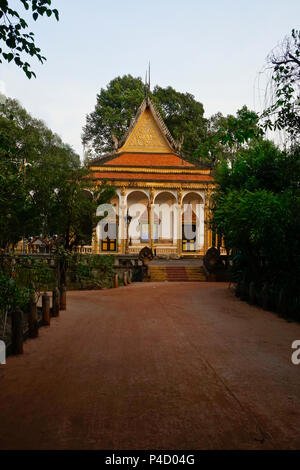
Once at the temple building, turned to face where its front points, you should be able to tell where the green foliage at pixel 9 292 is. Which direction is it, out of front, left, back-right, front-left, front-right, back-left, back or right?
front

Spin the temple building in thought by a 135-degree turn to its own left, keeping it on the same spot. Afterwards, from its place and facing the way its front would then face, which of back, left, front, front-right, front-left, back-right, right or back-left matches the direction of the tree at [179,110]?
front-left

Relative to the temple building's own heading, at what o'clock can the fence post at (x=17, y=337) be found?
The fence post is roughly at 12 o'clock from the temple building.

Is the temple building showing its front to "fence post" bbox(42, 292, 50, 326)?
yes

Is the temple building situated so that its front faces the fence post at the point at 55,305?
yes

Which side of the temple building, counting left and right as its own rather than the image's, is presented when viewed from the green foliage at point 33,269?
front

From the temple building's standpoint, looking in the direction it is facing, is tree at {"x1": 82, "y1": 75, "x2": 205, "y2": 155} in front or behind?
behind

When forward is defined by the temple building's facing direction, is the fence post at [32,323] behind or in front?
in front

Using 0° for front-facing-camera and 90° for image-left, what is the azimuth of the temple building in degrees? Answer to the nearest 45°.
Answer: approximately 0°

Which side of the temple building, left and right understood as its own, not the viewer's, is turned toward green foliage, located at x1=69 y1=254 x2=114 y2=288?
front
